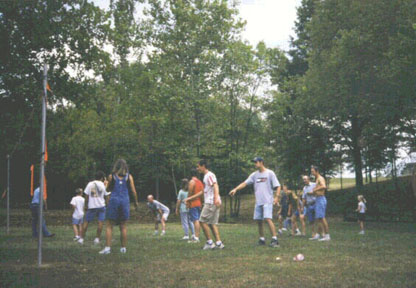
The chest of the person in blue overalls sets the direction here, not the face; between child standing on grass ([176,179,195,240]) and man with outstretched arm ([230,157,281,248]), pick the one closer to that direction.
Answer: the child standing on grass

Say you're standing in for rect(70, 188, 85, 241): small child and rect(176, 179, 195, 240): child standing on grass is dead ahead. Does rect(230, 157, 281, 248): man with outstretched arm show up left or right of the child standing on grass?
right

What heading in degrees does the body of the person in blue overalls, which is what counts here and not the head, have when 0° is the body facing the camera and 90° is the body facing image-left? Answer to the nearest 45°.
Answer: approximately 180°

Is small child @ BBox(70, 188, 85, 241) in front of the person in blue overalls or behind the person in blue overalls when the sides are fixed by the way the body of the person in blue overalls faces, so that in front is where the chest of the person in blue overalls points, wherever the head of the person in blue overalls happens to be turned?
in front

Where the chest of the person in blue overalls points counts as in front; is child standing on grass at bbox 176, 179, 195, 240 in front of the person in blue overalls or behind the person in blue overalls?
in front

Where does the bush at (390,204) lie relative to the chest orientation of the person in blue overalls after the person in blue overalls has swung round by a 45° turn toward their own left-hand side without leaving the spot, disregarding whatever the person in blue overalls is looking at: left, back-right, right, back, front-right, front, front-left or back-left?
right

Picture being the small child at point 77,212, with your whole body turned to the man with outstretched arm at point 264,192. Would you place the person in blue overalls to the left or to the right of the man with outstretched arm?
right
